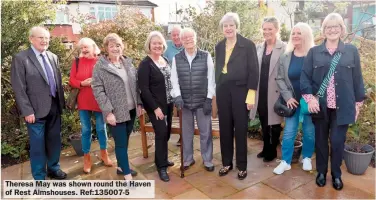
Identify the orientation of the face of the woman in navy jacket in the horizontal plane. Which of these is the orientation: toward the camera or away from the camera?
toward the camera

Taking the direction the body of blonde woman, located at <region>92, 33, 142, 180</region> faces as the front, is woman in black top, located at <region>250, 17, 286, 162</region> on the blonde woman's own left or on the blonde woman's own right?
on the blonde woman's own left

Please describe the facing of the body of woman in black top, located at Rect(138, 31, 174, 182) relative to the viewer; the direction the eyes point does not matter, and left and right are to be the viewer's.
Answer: facing the viewer and to the right of the viewer

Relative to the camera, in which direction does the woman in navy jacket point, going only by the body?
toward the camera

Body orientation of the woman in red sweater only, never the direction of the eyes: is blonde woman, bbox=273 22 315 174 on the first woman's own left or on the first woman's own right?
on the first woman's own left

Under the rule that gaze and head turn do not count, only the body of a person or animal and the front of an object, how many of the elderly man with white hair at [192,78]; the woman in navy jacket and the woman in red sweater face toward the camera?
3

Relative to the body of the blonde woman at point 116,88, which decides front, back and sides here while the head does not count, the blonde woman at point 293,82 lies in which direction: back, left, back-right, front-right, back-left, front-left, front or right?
front-left

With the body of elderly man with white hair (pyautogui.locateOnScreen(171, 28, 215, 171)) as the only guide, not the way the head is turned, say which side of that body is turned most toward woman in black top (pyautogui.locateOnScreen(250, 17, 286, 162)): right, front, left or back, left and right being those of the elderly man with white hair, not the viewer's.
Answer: left

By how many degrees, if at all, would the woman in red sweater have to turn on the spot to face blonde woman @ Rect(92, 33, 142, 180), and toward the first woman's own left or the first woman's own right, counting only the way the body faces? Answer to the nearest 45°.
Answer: approximately 45° to the first woman's own left

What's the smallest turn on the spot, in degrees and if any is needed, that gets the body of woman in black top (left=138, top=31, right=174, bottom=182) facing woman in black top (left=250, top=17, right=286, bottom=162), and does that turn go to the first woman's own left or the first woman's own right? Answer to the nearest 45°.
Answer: approximately 45° to the first woman's own left

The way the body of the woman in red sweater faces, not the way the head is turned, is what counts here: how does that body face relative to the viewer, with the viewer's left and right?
facing the viewer

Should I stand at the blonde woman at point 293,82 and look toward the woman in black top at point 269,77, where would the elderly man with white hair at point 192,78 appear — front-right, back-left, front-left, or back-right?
front-left

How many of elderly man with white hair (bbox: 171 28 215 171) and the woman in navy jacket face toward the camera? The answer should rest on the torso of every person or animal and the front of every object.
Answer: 2

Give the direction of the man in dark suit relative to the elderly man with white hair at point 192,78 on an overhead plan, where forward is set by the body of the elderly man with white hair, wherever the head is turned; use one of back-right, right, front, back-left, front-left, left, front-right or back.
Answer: right
